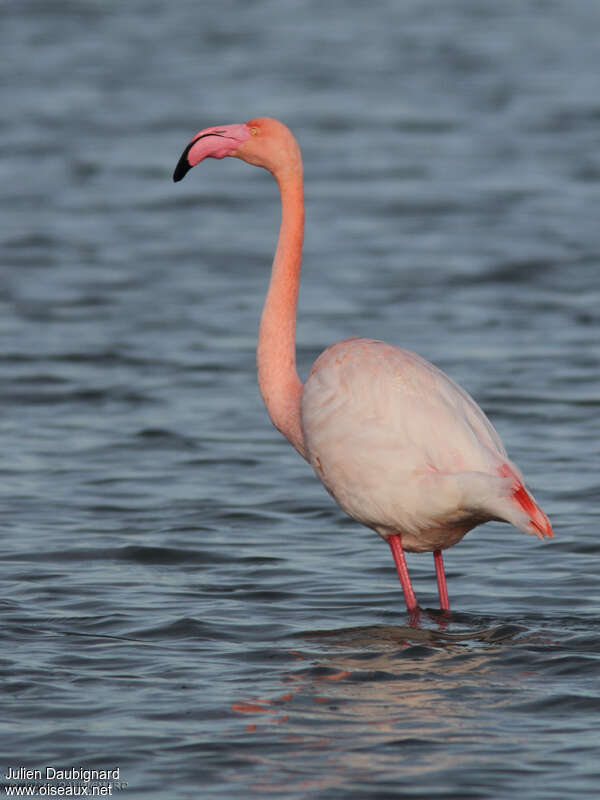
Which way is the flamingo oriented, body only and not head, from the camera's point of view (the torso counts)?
to the viewer's left
